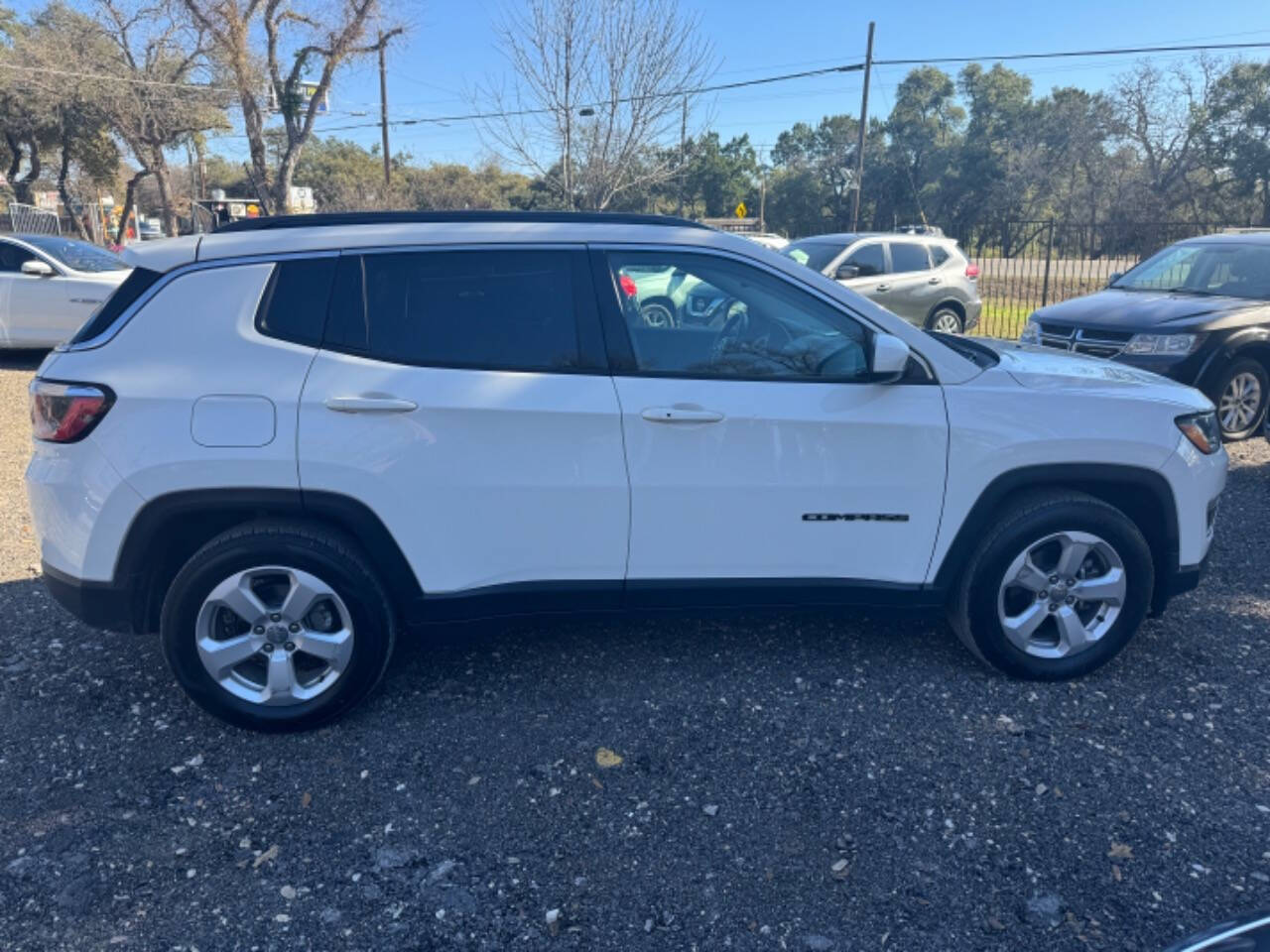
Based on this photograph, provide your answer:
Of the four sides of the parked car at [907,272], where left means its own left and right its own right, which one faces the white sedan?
front

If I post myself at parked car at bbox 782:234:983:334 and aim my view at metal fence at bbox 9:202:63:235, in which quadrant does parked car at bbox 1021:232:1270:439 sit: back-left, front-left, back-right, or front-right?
back-left

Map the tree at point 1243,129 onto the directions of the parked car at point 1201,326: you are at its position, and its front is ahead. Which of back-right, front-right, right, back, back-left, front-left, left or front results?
back-right

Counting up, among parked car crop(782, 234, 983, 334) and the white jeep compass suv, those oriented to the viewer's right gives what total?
1

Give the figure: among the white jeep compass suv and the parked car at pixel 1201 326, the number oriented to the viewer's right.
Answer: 1

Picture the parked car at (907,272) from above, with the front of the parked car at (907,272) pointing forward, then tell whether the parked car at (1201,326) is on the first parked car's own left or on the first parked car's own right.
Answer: on the first parked car's own left

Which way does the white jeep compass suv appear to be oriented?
to the viewer's right

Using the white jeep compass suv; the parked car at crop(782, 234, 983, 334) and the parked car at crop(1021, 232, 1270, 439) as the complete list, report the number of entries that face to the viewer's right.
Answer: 1

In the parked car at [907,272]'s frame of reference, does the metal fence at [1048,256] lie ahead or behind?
behind

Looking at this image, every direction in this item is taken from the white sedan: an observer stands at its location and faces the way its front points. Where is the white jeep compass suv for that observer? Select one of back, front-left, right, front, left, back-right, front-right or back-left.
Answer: front-right
